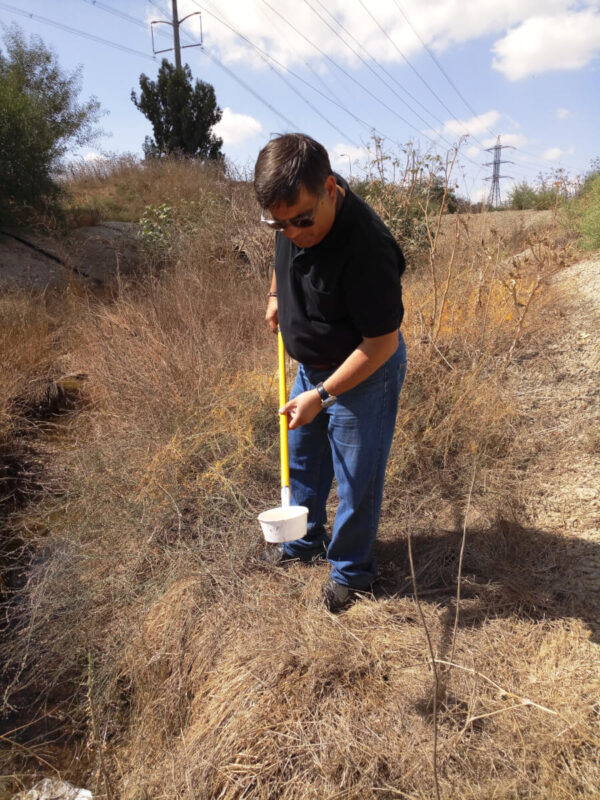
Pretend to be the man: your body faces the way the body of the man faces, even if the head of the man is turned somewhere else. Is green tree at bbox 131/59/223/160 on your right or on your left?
on your right

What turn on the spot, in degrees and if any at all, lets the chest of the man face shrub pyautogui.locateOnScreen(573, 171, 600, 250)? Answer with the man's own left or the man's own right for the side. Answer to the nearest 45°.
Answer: approximately 180°

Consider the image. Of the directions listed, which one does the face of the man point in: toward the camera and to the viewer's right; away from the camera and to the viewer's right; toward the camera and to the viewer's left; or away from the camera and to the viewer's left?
toward the camera and to the viewer's left

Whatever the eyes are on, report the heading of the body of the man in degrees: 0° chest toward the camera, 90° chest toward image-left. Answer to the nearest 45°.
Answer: approximately 45°

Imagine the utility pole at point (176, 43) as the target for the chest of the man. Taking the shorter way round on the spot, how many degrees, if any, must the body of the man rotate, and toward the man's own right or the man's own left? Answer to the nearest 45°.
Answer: approximately 135° to the man's own right
